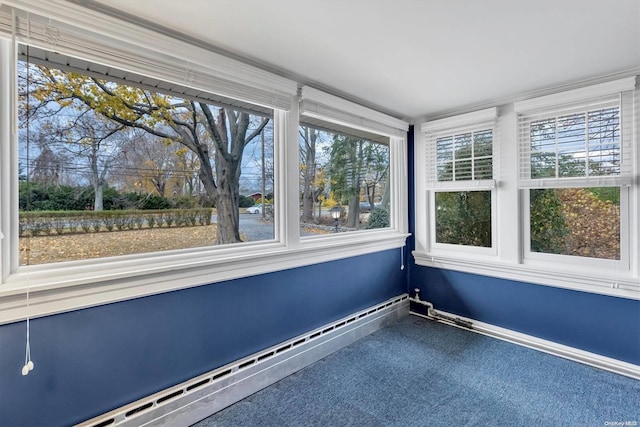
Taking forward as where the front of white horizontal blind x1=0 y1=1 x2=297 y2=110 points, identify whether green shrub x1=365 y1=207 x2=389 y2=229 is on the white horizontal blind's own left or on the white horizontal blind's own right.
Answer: on the white horizontal blind's own left

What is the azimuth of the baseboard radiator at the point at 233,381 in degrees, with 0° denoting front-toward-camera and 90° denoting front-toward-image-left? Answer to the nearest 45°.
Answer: approximately 315°

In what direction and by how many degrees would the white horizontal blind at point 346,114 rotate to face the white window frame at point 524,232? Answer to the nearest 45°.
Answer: approximately 45° to its left
